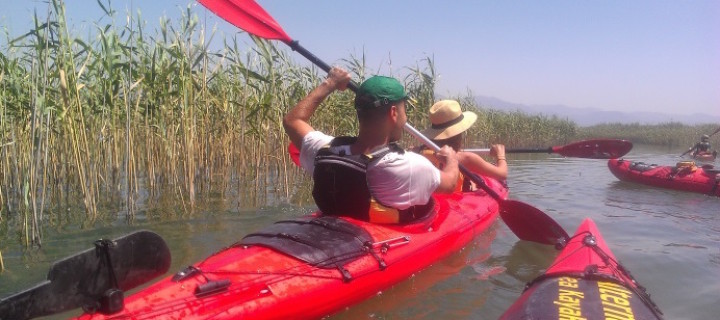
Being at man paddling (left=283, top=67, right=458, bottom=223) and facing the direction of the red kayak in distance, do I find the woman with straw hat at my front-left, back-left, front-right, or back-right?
front-left

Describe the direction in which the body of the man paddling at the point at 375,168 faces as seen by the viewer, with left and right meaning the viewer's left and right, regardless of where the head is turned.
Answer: facing away from the viewer and to the right of the viewer

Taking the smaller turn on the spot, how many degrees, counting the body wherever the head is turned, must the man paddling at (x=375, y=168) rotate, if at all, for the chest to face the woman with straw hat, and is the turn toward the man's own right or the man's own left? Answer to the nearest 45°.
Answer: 0° — they already face them

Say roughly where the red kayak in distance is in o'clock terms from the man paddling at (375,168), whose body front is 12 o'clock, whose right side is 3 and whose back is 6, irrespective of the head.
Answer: The red kayak in distance is roughly at 12 o'clock from the man paddling.

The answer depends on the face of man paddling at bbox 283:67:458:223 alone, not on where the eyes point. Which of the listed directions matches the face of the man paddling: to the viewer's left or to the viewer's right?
to the viewer's right
